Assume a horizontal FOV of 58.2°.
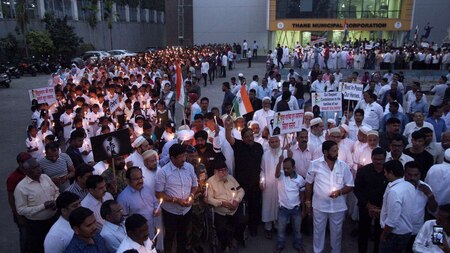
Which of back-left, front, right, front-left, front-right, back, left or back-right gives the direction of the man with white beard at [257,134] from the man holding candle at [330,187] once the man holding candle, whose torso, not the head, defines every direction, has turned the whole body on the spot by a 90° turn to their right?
front-right

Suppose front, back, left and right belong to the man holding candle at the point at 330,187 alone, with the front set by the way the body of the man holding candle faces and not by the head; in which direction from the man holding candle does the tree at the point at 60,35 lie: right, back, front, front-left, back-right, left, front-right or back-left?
back-right

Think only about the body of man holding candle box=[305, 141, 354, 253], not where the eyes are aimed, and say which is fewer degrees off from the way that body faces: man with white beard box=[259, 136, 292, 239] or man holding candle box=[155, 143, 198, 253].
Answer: the man holding candle

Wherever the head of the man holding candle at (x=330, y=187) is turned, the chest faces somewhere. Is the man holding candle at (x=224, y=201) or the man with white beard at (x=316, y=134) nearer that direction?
the man holding candle

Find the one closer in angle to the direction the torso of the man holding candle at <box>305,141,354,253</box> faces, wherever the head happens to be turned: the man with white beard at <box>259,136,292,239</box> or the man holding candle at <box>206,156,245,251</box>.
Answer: the man holding candle

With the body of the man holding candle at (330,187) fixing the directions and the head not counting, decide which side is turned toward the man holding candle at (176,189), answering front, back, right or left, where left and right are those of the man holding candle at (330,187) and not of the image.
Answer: right

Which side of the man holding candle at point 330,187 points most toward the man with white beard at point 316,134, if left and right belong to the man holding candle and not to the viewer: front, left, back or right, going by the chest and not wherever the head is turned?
back

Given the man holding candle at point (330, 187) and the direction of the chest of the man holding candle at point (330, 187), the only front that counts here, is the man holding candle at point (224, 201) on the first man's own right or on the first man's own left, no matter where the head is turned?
on the first man's own right

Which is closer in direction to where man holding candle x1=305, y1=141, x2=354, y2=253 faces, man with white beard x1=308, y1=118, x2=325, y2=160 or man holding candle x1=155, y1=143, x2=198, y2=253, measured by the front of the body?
the man holding candle

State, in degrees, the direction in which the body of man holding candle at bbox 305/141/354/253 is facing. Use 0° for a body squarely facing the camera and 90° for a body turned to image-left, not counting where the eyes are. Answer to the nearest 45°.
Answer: approximately 0°

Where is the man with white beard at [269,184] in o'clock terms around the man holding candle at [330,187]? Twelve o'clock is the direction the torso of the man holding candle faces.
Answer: The man with white beard is roughly at 4 o'clock from the man holding candle.
